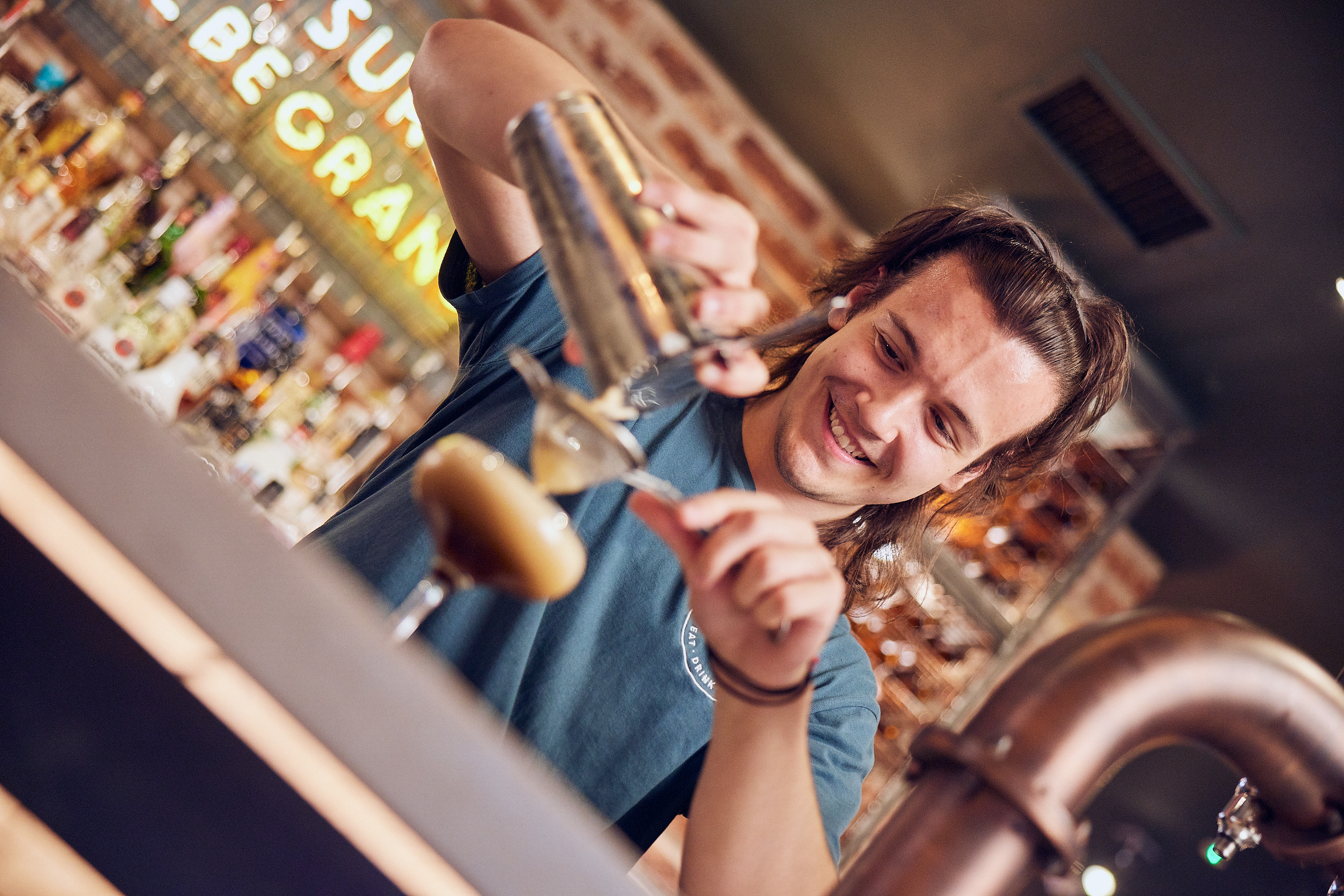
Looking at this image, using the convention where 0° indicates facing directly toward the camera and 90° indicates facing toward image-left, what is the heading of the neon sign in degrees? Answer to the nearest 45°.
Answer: approximately 0°

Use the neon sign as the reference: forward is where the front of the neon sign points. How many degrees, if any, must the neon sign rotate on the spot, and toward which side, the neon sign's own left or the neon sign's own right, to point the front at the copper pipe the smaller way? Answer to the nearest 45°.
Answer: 0° — it already faces it

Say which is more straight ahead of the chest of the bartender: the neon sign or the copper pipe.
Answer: the copper pipe

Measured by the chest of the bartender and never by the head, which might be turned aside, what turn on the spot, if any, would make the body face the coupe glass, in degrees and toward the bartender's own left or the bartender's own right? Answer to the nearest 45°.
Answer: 0° — they already face it

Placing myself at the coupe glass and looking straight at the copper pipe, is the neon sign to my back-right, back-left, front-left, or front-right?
back-left

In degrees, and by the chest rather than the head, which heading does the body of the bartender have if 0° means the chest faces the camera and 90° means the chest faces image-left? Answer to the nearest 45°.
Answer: approximately 0°

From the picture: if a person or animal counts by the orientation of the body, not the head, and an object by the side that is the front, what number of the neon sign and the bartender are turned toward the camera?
2

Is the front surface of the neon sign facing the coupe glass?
yes

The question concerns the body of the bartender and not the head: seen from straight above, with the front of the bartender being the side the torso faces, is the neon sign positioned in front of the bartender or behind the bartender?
behind
